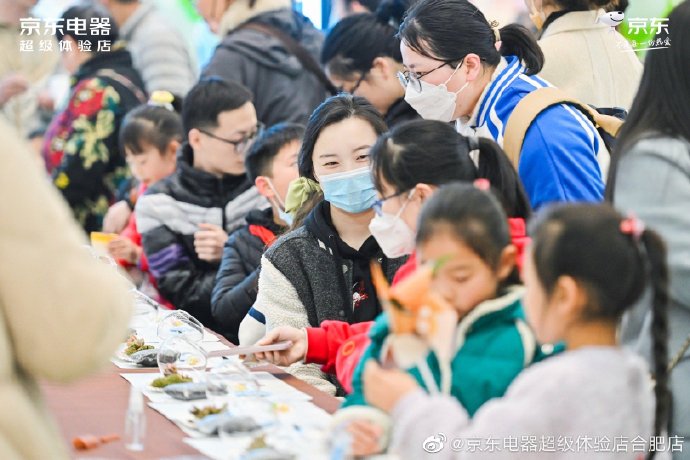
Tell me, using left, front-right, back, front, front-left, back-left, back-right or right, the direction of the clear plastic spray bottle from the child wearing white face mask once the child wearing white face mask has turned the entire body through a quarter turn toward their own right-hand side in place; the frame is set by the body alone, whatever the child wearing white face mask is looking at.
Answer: back-left

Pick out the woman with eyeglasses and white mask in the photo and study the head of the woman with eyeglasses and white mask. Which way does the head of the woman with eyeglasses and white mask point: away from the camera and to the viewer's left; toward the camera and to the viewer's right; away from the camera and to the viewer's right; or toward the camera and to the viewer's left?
toward the camera and to the viewer's left

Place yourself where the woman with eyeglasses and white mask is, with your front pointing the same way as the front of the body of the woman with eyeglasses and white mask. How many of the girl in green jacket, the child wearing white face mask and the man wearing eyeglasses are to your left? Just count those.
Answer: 2

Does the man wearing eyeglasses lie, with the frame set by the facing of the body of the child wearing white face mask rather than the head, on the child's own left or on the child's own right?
on the child's own right

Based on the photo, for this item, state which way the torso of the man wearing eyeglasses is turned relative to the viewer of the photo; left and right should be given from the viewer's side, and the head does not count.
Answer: facing the viewer and to the right of the viewer

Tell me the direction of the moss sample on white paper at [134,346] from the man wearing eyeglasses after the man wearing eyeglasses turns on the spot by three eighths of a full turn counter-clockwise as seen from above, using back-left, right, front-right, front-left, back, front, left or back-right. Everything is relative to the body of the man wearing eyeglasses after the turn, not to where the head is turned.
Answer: back

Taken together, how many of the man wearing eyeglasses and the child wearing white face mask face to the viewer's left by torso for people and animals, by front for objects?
1

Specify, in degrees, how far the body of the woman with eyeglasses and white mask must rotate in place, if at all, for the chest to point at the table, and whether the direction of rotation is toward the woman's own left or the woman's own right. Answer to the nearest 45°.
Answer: approximately 45° to the woman's own left

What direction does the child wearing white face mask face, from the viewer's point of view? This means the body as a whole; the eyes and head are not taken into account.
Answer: to the viewer's left

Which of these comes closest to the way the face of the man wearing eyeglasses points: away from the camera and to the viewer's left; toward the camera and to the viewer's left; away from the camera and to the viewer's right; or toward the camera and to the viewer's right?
toward the camera and to the viewer's right

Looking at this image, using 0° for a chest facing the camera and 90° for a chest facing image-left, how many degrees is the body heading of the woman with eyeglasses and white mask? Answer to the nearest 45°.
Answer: approximately 90°

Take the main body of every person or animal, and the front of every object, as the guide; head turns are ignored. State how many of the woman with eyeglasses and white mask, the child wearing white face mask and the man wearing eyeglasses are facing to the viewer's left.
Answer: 2

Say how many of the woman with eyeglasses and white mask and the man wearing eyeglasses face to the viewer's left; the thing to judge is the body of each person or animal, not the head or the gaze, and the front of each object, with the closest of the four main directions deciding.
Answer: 1

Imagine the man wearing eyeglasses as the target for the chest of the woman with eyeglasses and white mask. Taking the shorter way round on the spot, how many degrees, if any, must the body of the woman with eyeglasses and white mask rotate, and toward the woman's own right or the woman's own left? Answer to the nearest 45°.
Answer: approximately 45° to the woman's own right

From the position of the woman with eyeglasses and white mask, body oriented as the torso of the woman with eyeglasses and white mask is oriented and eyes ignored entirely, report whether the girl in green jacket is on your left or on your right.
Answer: on your left

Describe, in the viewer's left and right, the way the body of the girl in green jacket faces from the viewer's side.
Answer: facing the viewer and to the left of the viewer

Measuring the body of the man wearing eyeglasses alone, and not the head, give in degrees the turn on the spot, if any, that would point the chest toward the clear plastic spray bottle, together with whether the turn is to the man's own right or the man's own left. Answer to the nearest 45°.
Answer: approximately 45° to the man's own right
